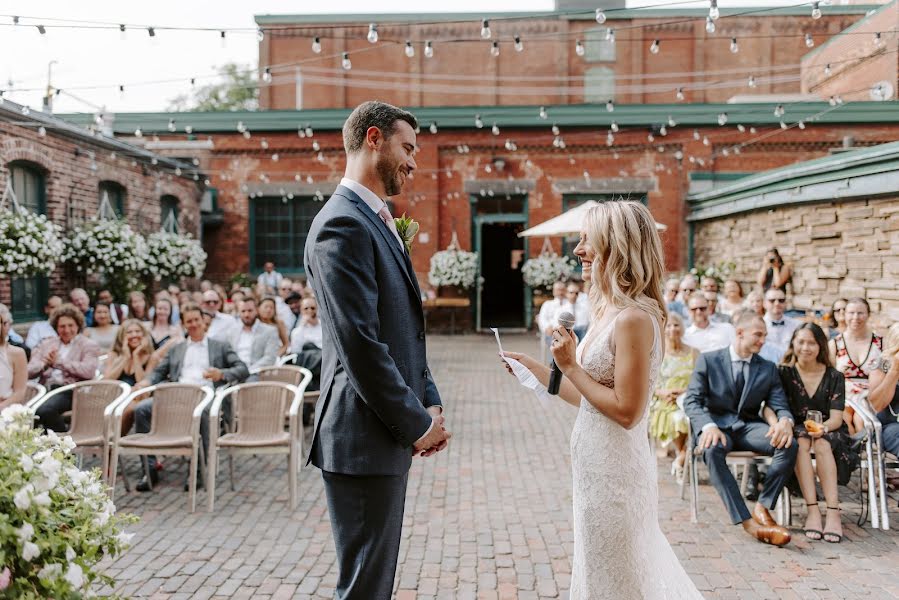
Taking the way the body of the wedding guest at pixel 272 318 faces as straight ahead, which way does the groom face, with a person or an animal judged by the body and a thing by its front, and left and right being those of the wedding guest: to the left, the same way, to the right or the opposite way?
to the left

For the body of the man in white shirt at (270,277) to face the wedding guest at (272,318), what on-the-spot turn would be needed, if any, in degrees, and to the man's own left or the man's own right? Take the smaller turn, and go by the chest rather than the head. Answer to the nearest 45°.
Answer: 0° — they already face them

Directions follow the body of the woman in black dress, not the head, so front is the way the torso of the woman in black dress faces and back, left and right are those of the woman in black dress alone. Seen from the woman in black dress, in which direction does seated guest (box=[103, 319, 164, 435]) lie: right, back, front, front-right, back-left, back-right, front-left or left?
right

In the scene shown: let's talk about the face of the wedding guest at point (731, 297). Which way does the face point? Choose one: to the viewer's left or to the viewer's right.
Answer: to the viewer's left

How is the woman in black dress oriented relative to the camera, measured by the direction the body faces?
toward the camera

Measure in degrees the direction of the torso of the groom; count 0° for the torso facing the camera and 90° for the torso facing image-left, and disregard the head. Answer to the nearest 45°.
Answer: approximately 270°

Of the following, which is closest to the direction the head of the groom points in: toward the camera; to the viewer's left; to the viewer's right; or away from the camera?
to the viewer's right

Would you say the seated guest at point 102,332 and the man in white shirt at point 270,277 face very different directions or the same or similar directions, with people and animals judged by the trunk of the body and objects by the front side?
same or similar directions

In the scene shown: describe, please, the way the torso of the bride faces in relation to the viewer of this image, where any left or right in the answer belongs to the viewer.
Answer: facing to the left of the viewer

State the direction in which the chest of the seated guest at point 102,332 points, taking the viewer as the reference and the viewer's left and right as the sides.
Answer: facing the viewer

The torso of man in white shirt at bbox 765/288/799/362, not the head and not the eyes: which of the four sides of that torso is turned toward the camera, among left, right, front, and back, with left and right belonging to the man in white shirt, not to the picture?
front

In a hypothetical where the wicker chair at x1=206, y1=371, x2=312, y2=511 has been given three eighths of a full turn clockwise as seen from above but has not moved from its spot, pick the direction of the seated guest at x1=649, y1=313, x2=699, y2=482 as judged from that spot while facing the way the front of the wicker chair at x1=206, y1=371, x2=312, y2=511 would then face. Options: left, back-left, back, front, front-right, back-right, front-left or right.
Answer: back-right

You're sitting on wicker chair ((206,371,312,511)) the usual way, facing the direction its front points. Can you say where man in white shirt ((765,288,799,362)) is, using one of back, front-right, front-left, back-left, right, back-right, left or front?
left

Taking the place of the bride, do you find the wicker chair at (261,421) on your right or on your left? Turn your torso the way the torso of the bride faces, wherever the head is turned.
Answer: on your right

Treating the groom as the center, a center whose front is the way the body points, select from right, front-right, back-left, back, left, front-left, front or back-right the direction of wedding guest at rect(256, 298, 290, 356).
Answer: left
